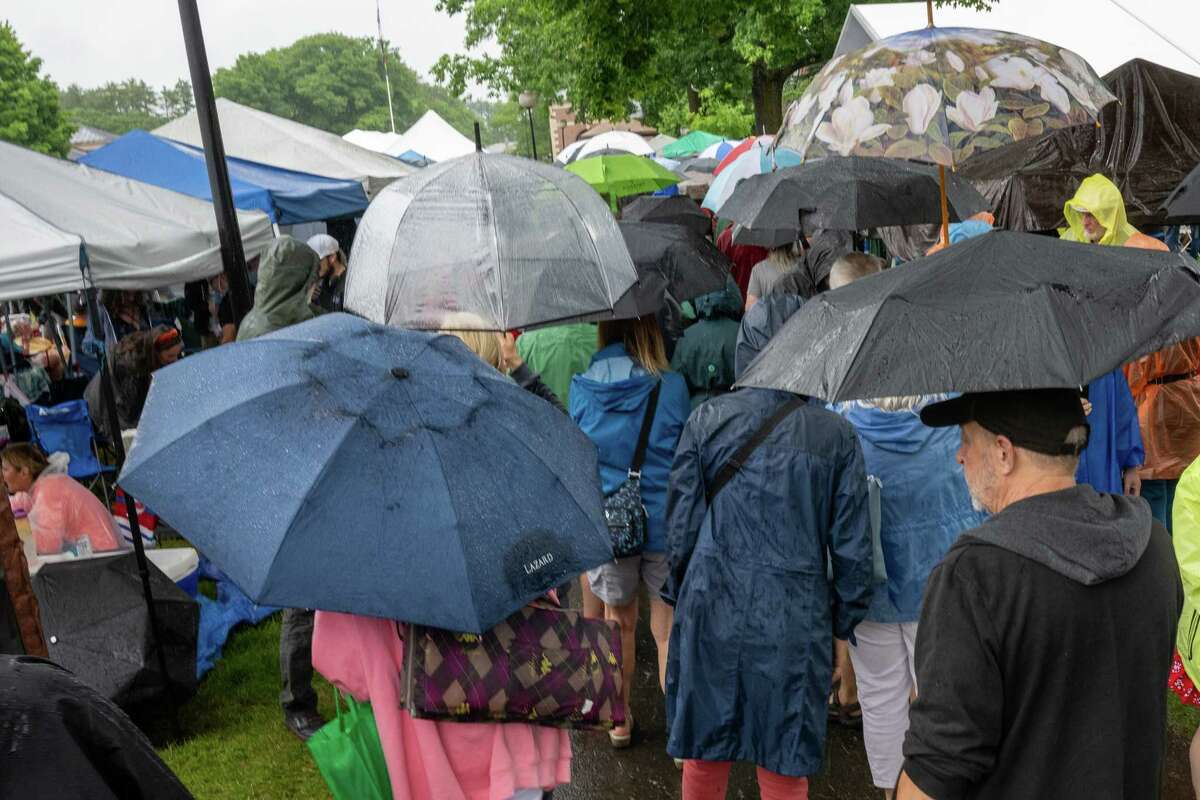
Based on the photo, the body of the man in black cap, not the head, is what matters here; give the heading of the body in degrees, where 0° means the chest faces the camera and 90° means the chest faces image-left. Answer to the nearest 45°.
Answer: approximately 135°

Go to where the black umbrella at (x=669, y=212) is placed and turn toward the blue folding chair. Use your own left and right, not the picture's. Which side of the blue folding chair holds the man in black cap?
left

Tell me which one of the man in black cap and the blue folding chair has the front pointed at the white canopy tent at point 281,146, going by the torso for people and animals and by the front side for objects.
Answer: the man in black cap

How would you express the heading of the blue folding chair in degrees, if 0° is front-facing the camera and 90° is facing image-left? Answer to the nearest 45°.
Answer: approximately 315°

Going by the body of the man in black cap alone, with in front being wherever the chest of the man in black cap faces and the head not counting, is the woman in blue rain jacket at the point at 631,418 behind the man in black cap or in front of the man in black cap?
in front

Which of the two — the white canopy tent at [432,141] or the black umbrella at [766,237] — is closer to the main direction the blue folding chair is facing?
the black umbrella

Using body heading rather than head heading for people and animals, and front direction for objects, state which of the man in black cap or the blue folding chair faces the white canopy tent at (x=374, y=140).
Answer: the man in black cap

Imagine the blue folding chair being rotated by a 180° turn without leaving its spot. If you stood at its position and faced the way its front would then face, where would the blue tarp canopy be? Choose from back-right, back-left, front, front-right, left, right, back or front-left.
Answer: right

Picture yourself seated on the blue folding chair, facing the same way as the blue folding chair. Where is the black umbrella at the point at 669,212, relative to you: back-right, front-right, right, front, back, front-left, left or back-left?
front-left

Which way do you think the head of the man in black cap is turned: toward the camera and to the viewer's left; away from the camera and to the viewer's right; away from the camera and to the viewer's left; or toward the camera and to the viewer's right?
away from the camera and to the viewer's left

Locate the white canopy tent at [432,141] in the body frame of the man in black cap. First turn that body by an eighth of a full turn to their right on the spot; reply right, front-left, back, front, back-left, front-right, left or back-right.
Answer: front-left

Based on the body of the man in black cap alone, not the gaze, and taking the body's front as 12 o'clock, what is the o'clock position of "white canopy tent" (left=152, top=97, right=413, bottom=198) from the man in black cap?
The white canopy tent is roughly at 12 o'clock from the man in black cap.

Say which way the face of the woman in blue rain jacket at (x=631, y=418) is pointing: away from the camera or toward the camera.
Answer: away from the camera
